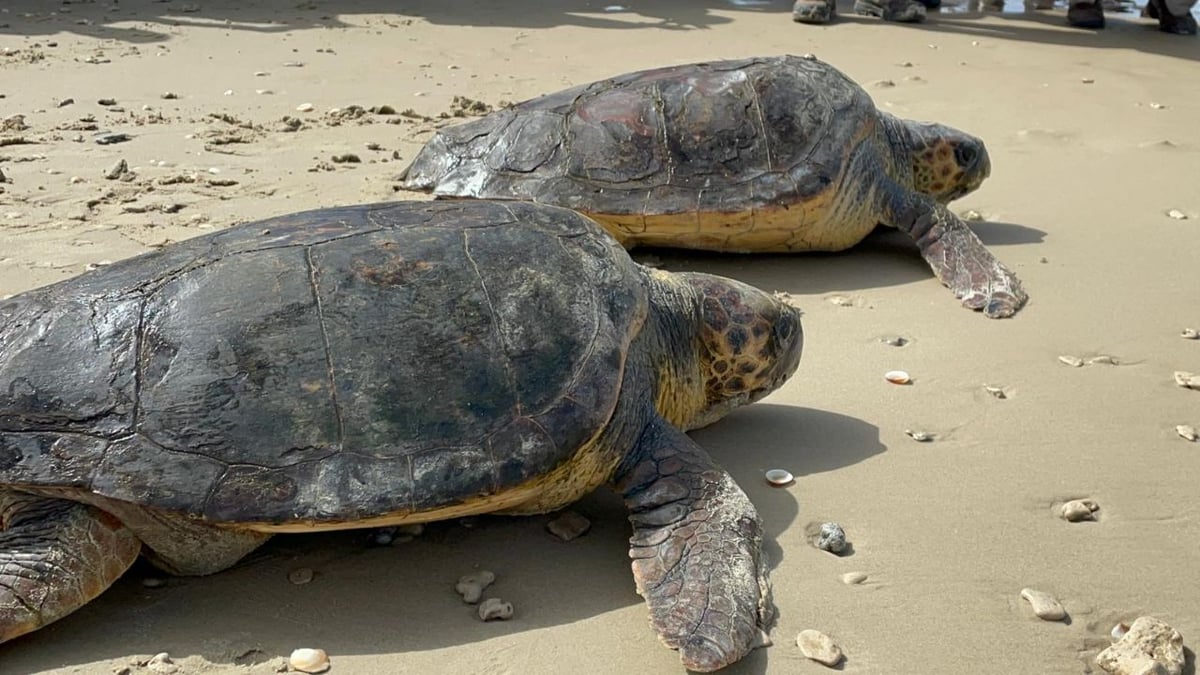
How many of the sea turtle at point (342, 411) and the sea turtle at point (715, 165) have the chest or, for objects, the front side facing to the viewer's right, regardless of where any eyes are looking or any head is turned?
2

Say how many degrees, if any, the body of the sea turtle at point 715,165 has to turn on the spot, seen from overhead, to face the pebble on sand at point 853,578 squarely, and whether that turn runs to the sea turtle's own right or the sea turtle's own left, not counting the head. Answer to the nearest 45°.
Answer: approximately 90° to the sea turtle's own right

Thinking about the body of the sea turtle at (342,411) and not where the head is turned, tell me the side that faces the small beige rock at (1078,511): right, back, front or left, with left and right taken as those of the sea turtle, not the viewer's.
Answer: front

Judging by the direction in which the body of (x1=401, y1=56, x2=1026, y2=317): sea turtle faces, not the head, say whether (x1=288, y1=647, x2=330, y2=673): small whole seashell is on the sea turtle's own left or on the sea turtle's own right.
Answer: on the sea turtle's own right

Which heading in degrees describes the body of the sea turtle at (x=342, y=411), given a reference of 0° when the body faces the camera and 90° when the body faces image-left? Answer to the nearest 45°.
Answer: approximately 270°

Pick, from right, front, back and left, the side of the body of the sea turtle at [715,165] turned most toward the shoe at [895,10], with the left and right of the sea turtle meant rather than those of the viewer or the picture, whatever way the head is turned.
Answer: left

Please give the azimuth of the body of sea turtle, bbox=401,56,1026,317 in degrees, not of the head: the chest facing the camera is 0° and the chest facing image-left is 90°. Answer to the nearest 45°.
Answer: approximately 270°

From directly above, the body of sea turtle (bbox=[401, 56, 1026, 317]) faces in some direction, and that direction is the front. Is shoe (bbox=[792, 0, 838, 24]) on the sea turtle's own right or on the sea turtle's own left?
on the sea turtle's own left

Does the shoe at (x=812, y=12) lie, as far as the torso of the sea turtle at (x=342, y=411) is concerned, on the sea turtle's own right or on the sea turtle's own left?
on the sea turtle's own left

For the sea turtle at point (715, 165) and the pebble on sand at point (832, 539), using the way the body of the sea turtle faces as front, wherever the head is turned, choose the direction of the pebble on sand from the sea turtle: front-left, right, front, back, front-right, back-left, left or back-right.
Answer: right

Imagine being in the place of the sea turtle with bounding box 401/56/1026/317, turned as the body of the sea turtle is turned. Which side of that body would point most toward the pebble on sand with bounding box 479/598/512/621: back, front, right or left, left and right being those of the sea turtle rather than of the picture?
right

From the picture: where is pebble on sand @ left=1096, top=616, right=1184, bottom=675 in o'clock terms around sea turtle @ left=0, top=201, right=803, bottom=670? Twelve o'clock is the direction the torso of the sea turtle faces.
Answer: The pebble on sand is roughly at 1 o'clock from the sea turtle.

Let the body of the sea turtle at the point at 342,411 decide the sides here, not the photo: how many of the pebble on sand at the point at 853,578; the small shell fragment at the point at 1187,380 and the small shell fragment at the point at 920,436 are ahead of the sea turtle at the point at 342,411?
3

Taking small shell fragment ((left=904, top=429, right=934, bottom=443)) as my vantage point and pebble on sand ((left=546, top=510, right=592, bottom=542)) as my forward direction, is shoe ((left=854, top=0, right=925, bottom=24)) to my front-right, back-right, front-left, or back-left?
back-right
